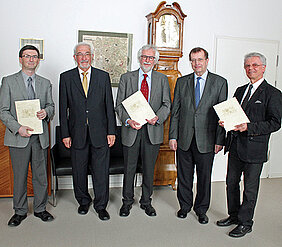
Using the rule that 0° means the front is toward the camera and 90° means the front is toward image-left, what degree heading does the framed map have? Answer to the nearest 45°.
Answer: approximately 0°

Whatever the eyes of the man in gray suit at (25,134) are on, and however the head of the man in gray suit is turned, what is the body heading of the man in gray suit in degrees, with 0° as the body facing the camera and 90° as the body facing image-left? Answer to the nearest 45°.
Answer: approximately 0°

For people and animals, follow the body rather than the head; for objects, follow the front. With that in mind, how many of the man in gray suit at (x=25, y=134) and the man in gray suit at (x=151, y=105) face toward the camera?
2

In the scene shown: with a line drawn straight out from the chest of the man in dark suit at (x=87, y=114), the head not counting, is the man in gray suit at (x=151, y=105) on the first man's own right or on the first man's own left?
on the first man's own left

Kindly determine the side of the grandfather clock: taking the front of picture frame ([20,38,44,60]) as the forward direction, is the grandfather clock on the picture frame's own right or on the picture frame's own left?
on the picture frame's own left
